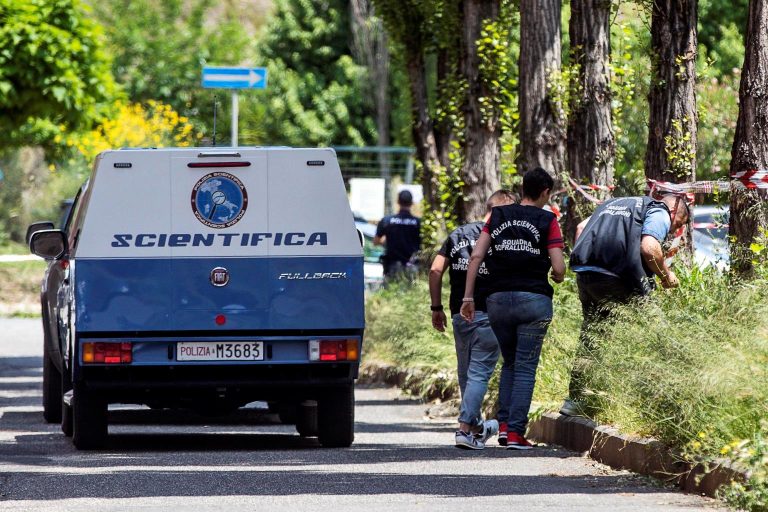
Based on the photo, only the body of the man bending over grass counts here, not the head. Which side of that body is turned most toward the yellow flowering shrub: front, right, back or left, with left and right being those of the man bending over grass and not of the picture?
left

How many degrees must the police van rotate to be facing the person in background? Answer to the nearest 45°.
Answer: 0° — it already faces them

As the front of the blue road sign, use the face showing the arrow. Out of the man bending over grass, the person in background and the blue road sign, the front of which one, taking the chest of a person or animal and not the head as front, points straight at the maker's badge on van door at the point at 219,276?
the blue road sign

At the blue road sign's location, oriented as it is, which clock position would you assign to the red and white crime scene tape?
The red and white crime scene tape is roughly at 11 o'clock from the blue road sign.

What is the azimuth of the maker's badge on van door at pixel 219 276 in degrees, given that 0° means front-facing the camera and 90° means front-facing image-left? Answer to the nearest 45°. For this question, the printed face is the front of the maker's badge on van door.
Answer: approximately 0°

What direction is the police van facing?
away from the camera

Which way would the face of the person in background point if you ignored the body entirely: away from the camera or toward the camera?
away from the camera

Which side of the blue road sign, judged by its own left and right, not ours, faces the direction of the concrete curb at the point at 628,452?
front

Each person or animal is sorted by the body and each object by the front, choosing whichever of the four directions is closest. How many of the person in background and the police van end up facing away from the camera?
2

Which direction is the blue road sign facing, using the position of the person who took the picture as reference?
facing the viewer

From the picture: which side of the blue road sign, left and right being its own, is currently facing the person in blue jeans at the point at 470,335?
front

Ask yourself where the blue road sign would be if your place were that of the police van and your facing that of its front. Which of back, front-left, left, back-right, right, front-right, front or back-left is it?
front

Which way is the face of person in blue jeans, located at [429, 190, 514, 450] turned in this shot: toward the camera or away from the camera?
away from the camera
